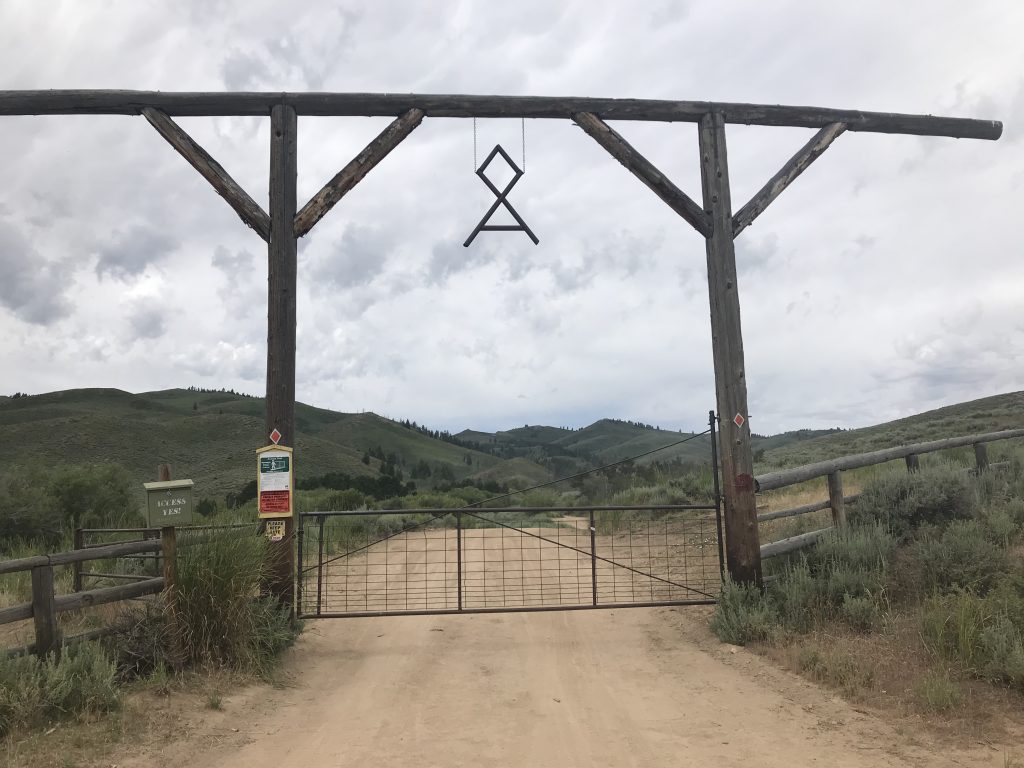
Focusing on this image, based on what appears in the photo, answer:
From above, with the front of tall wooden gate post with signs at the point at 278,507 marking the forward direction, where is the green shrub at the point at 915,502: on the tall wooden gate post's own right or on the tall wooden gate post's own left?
on the tall wooden gate post's own left

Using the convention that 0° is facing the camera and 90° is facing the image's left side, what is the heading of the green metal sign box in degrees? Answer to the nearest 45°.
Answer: approximately 0°

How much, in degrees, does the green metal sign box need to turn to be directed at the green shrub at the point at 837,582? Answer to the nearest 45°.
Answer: approximately 90° to its left

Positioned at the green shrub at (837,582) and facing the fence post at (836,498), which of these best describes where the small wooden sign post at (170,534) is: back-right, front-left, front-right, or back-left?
back-left

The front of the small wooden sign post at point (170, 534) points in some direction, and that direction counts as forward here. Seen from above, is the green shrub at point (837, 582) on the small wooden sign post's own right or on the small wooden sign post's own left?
on the small wooden sign post's own left

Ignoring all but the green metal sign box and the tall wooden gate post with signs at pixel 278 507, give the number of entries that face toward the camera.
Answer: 2

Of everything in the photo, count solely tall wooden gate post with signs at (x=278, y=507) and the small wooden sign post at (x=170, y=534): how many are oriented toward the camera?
2

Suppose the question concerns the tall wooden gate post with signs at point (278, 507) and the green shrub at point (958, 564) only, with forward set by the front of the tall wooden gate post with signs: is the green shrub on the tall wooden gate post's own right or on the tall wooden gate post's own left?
on the tall wooden gate post's own left

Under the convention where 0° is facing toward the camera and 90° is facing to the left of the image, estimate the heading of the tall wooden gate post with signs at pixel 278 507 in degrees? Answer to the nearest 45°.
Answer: approximately 0°
